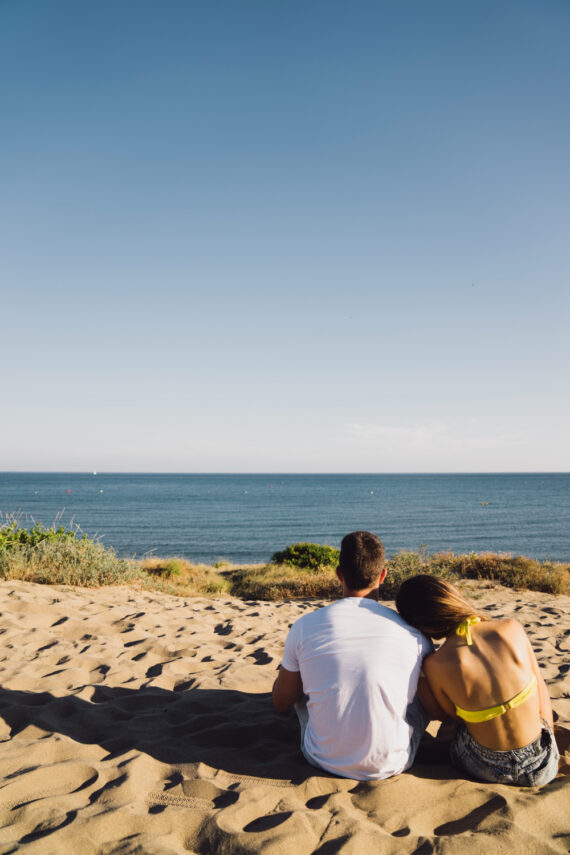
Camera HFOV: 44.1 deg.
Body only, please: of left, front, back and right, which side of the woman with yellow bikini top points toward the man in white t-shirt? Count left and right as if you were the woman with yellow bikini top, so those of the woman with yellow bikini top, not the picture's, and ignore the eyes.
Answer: left

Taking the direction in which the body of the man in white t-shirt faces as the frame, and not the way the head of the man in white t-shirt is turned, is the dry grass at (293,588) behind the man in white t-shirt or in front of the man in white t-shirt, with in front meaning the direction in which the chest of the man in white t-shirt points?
in front

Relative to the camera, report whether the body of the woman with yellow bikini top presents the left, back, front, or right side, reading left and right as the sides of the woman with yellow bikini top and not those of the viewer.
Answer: back

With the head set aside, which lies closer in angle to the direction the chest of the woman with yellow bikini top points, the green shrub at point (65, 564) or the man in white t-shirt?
the green shrub

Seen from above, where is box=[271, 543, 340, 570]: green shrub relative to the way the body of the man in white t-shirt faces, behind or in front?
in front

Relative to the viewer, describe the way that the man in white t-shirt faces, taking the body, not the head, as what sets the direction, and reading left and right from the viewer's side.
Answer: facing away from the viewer

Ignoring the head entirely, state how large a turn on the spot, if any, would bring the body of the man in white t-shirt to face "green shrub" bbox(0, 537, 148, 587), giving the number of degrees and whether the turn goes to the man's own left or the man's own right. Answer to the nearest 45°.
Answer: approximately 45° to the man's own left

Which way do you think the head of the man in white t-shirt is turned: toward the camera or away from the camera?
away from the camera

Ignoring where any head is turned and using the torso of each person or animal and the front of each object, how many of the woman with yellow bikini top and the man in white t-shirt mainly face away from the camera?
2

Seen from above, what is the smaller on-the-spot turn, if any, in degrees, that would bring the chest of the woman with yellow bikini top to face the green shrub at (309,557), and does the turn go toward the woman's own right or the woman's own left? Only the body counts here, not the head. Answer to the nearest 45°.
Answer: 0° — they already face it

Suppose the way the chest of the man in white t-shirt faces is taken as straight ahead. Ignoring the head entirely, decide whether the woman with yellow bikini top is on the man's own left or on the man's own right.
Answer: on the man's own right

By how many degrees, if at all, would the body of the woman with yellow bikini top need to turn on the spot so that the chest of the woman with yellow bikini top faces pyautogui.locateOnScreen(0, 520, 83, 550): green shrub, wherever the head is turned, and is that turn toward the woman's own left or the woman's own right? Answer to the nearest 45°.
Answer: approximately 45° to the woman's own left
